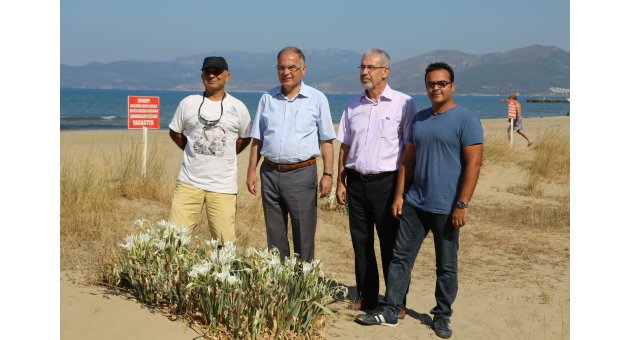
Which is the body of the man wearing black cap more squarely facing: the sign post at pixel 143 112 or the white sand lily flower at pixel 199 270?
the white sand lily flower

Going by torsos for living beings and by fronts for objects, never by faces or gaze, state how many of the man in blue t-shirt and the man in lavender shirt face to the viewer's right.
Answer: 0

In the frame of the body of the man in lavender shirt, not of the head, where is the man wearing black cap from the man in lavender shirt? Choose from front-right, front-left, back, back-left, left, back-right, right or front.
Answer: front-right

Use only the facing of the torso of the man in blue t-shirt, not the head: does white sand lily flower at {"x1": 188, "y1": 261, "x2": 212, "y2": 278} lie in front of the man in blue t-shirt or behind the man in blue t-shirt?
in front

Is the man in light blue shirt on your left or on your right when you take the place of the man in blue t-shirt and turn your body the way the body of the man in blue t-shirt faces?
on your right

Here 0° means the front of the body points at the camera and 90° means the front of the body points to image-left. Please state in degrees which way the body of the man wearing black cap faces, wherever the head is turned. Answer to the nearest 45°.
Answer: approximately 0°
